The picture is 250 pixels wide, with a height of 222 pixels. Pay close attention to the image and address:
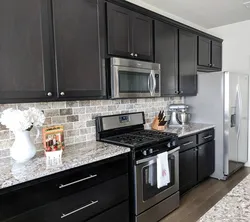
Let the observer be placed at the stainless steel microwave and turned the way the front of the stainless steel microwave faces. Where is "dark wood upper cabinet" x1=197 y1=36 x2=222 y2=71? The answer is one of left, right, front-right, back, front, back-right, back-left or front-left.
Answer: left

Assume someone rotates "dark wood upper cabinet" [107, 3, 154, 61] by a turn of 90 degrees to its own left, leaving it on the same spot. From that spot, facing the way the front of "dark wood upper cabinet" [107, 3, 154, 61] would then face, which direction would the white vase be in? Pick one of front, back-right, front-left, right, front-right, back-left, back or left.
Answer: back

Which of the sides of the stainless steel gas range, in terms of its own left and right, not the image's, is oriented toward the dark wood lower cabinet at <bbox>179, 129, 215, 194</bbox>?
left

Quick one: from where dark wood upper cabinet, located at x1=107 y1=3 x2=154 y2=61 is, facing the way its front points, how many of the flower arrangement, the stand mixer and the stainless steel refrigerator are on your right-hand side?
1

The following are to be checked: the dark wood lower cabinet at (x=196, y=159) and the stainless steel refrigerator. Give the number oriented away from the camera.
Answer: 0

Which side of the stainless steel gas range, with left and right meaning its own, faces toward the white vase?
right

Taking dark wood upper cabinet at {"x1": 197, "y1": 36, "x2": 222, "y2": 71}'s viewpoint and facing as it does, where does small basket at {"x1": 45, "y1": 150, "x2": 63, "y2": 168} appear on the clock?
The small basket is roughly at 2 o'clock from the dark wood upper cabinet.

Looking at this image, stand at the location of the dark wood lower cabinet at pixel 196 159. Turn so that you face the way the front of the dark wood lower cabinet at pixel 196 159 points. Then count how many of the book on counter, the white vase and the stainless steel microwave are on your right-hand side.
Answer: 3

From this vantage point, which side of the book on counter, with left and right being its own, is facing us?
front

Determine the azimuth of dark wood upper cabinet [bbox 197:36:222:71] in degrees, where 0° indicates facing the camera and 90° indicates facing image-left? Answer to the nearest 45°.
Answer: approximately 315°

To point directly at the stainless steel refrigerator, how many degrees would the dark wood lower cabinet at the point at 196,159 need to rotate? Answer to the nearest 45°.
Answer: approximately 90° to its left
